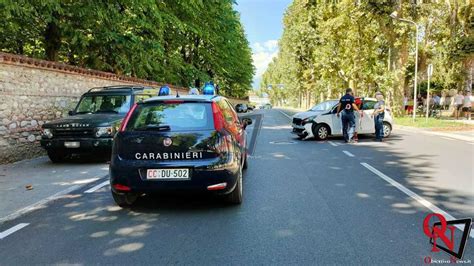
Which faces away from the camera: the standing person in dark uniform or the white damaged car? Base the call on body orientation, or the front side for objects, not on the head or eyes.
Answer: the standing person in dark uniform

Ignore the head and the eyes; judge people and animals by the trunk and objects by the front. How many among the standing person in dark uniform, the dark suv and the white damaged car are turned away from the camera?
1

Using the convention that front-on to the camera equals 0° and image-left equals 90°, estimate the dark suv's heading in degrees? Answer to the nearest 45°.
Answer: approximately 45°

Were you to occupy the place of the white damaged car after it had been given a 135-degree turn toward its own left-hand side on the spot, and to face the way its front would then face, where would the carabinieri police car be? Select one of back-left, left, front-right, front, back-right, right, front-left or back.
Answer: right

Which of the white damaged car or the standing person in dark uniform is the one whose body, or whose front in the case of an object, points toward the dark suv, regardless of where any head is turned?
the white damaged car

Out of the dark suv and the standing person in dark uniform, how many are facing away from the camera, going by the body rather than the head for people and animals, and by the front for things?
1

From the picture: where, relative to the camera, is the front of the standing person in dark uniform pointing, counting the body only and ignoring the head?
away from the camera

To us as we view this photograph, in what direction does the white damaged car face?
facing the viewer and to the left of the viewer

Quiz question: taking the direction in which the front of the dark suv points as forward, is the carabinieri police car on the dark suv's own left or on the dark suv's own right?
on the dark suv's own left

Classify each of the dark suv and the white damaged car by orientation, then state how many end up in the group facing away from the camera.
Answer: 0
